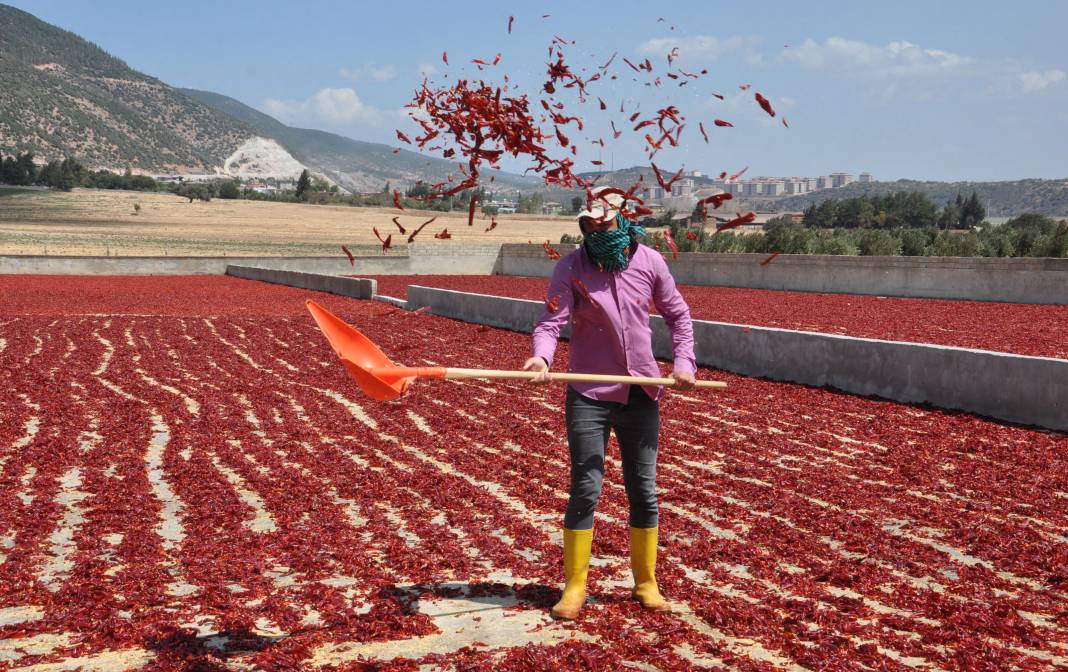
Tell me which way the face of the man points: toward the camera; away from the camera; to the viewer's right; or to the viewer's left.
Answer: toward the camera

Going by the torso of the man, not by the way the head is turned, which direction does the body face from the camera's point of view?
toward the camera

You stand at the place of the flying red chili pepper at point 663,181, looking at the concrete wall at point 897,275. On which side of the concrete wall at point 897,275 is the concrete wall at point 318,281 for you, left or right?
left

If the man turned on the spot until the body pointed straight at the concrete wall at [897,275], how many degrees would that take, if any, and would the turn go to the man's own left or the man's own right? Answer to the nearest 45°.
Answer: approximately 180°

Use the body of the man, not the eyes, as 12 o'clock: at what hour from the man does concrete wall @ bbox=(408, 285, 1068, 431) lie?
The concrete wall is roughly at 7 o'clock from the man.

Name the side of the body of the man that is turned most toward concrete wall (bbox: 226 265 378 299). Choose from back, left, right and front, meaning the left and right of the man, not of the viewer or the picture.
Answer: back

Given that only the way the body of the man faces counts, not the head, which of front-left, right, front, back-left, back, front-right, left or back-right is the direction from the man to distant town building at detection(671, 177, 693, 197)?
back

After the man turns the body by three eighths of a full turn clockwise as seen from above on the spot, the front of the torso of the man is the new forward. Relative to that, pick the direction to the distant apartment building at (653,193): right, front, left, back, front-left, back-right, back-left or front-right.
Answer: front-right
